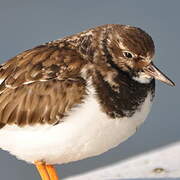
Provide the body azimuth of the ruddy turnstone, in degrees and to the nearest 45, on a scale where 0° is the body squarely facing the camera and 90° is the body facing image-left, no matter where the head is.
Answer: approximately 270°
